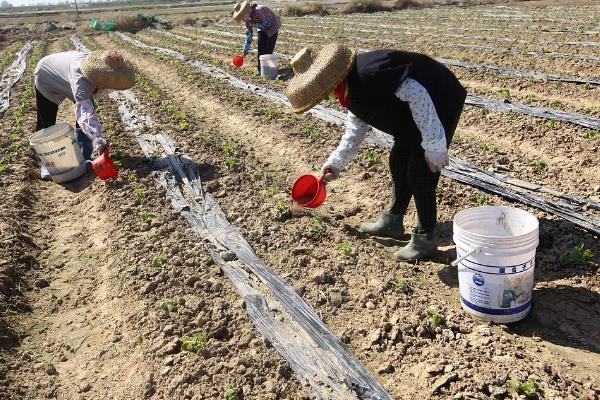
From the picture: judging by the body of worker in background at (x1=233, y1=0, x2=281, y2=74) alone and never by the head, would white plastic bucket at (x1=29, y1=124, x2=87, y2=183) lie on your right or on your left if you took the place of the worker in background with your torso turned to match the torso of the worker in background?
on your left

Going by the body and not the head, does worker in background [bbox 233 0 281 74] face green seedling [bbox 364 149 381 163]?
no

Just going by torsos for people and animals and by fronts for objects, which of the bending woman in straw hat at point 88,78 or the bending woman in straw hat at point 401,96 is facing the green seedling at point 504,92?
the bending woman in straw hat at point 88,78

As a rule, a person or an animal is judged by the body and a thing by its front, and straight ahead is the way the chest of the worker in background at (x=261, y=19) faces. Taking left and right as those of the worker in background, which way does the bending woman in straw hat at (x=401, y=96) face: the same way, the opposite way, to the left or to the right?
the same way

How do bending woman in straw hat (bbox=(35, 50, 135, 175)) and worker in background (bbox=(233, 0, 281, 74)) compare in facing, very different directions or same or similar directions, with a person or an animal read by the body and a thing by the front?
very different directions

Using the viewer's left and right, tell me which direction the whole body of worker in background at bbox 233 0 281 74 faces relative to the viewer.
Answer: facing to the left of the viewer

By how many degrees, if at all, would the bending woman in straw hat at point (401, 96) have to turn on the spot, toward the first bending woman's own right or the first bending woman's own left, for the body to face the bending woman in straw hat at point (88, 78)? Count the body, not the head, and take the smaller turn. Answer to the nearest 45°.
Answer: approximately 45° to the first bending woman's own right

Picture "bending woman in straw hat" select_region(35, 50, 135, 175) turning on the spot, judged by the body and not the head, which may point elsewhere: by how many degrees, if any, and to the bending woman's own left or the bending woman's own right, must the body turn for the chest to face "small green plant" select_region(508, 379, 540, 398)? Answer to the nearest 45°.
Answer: approximately 90° to the bending woman's own right

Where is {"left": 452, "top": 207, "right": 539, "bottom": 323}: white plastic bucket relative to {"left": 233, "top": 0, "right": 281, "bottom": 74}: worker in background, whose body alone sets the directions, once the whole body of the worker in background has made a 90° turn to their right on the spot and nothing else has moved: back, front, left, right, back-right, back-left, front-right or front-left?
back

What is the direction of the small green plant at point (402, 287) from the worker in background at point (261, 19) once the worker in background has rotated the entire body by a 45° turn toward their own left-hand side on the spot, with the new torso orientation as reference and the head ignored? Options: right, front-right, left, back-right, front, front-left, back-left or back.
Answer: front-left

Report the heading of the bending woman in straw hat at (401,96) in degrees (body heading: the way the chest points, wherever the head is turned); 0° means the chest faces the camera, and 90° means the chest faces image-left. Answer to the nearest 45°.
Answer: approximately 90°

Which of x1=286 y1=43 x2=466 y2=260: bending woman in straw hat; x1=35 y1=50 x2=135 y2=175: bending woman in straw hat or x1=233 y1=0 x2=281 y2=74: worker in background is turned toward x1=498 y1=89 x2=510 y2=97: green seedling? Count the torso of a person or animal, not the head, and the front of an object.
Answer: x1=35 y1=50 x2=135 y2=175: bending woman in straw hat

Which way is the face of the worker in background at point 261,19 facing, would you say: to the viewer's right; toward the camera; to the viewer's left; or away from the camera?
to the viewer's left

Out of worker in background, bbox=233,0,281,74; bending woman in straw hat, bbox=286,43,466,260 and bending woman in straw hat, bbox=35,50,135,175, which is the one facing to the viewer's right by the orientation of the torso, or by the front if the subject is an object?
bending woman in straw hat, bbox=35,50,135,175

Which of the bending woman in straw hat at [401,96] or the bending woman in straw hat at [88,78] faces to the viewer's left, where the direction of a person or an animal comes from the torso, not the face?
the bending woman in straw hat at [401,96]

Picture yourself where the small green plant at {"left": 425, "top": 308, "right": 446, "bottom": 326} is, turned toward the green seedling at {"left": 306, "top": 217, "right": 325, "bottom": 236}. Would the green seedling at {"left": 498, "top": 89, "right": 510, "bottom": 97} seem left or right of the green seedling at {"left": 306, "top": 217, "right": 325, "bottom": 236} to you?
right

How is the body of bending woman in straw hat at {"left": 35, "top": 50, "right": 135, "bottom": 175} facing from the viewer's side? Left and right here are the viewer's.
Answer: facing to the right of the viewer

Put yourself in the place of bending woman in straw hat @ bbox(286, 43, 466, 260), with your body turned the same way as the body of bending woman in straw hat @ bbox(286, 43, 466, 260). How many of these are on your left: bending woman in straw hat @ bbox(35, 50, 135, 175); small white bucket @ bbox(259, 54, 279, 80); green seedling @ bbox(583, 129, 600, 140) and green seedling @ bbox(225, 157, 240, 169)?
0

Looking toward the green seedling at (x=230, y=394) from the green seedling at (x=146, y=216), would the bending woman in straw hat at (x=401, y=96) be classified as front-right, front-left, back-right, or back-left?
front-left

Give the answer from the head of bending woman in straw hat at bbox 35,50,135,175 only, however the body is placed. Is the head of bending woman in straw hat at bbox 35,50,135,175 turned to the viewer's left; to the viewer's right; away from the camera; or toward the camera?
to the viewer's right

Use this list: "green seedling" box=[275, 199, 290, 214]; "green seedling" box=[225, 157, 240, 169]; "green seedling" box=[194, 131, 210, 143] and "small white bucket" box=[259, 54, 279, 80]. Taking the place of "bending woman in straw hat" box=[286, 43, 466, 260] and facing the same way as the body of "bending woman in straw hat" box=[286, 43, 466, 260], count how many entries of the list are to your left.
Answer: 0
